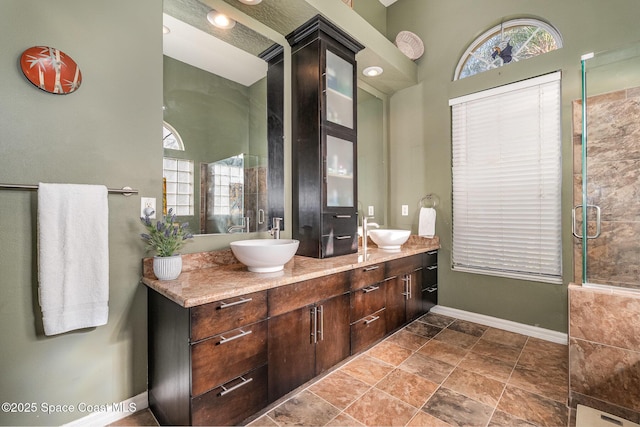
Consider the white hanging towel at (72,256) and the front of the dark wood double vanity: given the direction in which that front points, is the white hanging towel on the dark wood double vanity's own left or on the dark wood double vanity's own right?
on the dark wood double vanity's own right

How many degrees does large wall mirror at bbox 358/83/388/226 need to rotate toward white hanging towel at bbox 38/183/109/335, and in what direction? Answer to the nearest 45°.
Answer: approximately 90° to its right

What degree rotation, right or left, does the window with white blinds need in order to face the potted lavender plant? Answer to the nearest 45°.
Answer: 0° — it already faces it

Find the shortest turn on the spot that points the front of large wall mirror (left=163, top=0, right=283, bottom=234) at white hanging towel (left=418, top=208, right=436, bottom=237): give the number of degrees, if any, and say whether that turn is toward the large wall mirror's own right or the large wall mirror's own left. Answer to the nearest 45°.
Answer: approximately 45° to the large wall mirror's own left

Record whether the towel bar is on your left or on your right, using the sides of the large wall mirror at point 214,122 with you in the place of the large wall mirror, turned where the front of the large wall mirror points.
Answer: on your right

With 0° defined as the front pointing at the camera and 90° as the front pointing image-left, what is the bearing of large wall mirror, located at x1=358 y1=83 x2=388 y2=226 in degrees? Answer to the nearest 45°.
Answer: approximately 315°
